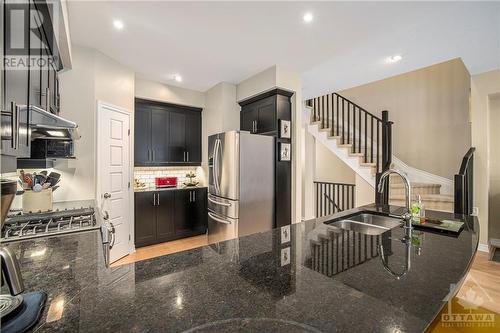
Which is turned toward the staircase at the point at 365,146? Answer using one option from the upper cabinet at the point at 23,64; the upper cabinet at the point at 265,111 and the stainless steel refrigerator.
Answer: the upper cabinet at the point at 23,64

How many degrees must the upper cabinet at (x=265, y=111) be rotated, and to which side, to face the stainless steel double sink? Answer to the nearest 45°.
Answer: approximately 90° to its left

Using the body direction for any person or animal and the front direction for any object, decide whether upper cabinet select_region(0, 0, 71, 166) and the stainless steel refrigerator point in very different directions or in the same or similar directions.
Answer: very different directions

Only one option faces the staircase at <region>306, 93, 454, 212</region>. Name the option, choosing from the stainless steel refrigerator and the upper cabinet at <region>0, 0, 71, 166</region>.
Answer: the upper cabinet

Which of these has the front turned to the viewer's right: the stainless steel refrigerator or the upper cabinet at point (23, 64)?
the upper cabinet

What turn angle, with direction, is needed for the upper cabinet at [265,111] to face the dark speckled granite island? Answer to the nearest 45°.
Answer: approximately 45° to its left

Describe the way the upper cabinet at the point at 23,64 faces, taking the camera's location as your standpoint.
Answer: facing to the right of the viewer

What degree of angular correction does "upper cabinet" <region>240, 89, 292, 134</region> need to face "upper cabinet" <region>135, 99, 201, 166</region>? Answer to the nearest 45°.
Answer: approximately 45° to its right

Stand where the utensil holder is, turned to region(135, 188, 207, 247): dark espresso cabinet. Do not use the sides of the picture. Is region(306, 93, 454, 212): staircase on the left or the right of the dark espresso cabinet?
right

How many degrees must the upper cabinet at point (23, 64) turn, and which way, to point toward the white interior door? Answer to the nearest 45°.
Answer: approximately 45° to its left
